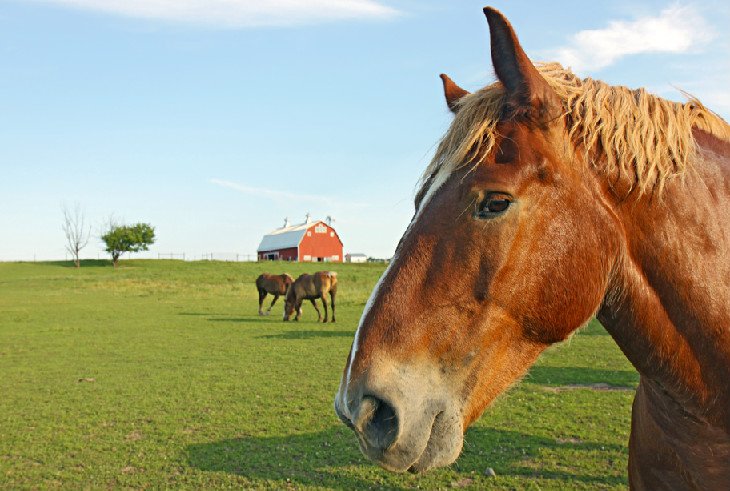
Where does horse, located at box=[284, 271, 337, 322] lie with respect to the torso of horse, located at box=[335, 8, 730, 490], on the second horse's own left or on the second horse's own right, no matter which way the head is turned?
on the second horse's own right

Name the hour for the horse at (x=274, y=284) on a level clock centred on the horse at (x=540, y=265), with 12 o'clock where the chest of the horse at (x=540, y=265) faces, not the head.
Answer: the horse at (x=274, y=284) is roughly at 2 o'clock from the horse at (x=540, y=265).

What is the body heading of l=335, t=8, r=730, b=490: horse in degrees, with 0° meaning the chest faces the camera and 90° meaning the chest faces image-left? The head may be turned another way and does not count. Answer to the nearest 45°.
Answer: approximately 90°

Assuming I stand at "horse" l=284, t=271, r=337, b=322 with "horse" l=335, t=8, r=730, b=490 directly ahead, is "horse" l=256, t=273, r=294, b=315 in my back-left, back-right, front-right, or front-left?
back-right

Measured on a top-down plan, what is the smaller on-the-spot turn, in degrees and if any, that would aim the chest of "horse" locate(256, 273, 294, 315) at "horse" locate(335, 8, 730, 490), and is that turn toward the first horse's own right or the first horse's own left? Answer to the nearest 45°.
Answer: approximately 90° to the first horse's own right

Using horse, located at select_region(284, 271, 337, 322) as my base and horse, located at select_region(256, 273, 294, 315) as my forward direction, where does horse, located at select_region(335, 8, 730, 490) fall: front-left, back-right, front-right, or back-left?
back-left

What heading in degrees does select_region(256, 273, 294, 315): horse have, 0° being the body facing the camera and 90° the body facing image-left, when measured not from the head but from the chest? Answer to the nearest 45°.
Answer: approximately 270°
